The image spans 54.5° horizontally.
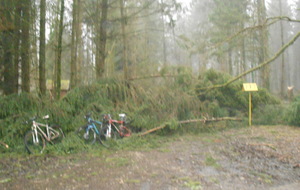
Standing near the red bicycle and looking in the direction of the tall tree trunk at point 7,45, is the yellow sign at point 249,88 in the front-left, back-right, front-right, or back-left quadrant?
back-right

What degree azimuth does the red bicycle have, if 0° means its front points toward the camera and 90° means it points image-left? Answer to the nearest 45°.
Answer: approximately 45°

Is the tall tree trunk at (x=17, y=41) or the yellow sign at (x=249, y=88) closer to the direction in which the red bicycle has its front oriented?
the tall tree trunk

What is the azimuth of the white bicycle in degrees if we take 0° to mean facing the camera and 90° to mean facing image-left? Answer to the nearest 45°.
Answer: approximately 45°

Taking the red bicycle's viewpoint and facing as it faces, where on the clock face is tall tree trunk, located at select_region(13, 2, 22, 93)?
The tall tree trunk is roughly at 2 o'clock from the red bicycle.

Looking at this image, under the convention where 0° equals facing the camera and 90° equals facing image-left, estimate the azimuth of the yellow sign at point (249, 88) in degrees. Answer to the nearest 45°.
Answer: approximately 0°

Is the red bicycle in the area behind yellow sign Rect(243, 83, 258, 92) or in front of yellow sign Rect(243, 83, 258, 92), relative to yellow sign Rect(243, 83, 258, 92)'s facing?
in front

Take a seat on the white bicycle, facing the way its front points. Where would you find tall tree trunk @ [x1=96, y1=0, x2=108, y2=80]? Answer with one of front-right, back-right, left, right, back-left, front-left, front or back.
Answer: back

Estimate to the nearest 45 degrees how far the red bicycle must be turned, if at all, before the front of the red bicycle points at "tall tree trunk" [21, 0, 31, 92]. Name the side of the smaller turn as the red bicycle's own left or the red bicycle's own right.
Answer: approximately 45° to the red bicycle's own right

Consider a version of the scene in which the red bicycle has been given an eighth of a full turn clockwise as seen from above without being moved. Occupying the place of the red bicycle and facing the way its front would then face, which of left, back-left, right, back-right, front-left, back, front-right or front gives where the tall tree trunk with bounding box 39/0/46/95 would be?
front-right
